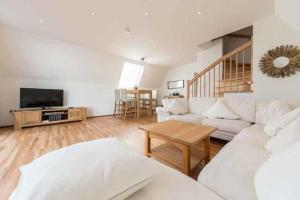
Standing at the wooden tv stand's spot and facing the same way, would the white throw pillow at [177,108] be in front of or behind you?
in front

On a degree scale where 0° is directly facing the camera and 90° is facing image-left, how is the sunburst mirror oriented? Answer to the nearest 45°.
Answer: approximately 45°

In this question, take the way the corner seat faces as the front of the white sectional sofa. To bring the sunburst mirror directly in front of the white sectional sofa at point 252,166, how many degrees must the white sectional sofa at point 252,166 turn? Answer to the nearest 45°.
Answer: approximately 135° to its right

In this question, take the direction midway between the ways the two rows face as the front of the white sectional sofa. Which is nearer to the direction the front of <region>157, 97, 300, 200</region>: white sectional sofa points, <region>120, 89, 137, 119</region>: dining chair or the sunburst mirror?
the dining chair

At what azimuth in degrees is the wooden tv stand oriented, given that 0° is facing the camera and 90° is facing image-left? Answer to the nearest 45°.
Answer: approximately 315°

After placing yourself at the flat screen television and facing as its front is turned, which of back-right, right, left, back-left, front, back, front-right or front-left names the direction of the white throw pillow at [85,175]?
front-right

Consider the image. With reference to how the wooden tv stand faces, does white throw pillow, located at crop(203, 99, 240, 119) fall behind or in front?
in front

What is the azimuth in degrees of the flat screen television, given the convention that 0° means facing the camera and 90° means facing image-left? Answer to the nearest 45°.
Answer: approximately 315°
